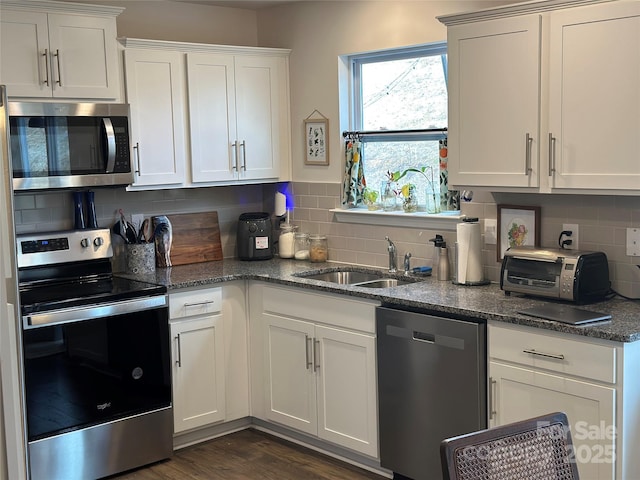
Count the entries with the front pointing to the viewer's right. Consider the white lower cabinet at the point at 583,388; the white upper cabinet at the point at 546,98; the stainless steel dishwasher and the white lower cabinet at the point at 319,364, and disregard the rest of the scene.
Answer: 0

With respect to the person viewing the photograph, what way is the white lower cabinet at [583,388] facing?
facing the viewer and to the left of the viewer

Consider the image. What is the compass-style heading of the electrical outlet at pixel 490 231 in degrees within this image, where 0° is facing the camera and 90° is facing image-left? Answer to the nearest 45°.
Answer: approximately 45°

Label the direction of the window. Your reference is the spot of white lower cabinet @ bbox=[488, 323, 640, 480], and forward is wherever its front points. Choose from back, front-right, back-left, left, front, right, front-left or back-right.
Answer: right

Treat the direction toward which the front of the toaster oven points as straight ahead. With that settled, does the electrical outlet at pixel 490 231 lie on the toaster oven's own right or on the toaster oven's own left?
on the toaster oven's own right

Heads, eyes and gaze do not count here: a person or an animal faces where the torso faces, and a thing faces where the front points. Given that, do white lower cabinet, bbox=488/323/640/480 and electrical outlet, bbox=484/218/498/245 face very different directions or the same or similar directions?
same or similar directions

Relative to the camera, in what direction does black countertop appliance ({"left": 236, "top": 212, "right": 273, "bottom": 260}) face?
facing the viewer

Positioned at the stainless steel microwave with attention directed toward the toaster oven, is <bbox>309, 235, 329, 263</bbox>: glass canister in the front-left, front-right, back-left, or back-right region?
front-left

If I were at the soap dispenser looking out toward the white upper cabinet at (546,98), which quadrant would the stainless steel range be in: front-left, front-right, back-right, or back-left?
back-right

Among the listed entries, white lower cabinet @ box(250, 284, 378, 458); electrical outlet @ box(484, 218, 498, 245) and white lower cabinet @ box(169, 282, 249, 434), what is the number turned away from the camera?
0

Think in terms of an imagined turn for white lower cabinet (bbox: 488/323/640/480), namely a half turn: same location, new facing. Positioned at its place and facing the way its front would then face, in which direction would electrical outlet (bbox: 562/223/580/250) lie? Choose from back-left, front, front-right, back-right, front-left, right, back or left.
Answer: front-left

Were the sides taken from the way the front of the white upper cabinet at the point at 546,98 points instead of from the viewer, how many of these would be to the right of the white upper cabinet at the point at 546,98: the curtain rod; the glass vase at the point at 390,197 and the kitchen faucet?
3
